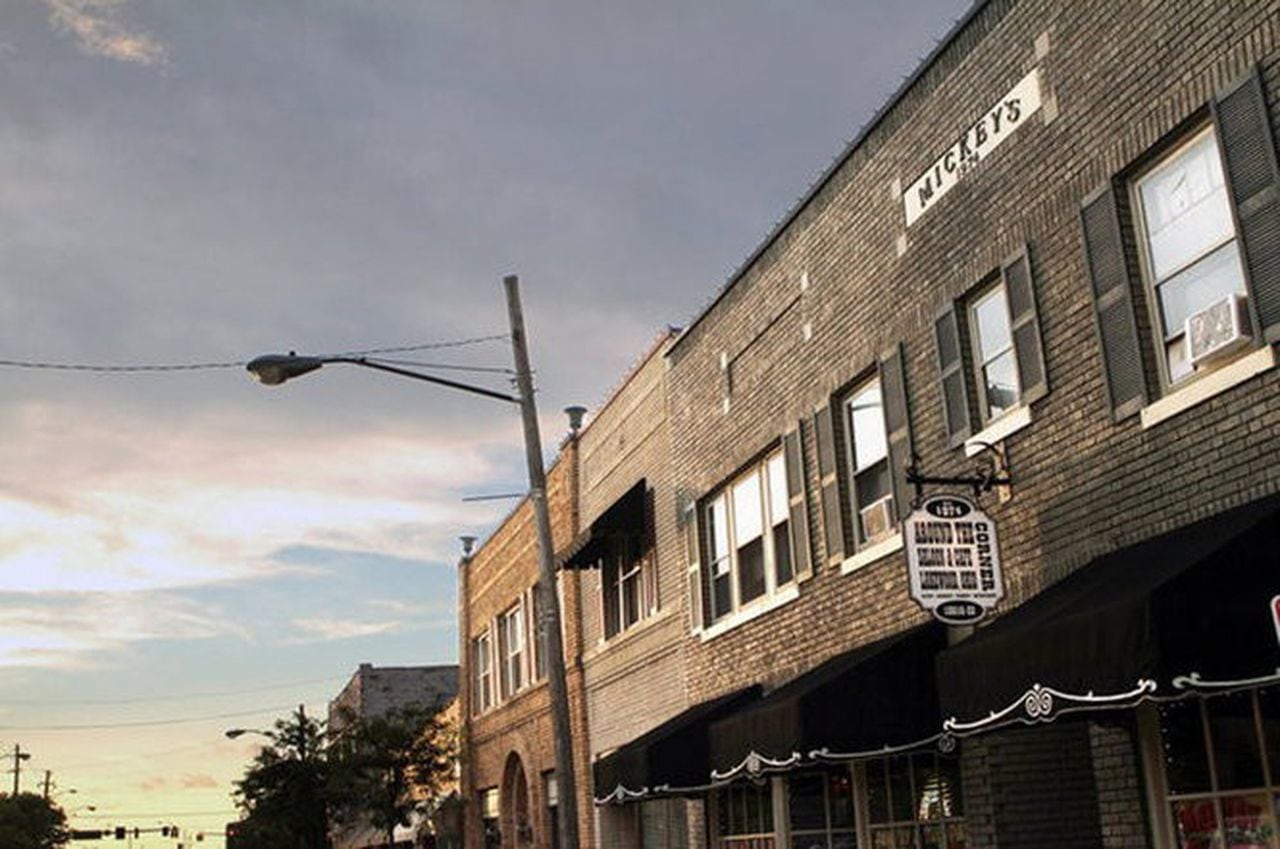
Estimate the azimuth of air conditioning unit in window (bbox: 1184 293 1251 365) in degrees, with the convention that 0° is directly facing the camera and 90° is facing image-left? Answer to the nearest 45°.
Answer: approximately 45°

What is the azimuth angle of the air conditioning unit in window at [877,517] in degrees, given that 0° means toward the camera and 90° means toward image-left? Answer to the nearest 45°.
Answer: approximately 45°

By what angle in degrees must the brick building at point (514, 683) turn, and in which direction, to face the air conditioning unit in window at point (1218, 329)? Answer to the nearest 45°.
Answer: approximately 45° to its left

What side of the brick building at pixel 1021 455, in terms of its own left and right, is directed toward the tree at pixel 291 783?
right

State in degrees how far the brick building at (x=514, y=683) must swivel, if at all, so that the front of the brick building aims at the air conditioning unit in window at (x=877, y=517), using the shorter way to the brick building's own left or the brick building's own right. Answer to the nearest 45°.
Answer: approximately 45° to the brick building's own left

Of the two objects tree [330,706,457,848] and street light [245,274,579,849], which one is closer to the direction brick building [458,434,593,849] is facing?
the street light

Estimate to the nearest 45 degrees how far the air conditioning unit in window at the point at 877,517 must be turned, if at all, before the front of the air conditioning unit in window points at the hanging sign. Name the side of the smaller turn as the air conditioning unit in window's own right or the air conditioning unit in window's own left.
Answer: approximately 45° to the air conditioning unit in window's own left
